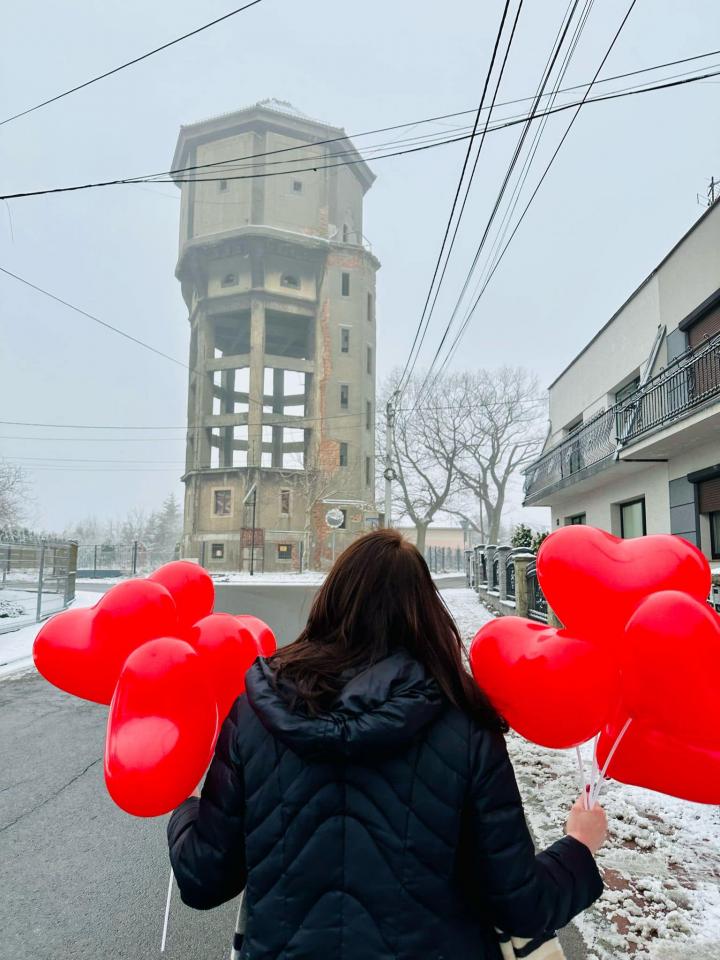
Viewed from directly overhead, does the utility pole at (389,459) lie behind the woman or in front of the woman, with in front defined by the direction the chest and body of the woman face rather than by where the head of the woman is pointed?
in front

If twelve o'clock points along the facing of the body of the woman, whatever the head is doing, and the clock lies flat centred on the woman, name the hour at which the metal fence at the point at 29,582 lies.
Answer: The metal fence is roughly at 11 o'clock from the woman.

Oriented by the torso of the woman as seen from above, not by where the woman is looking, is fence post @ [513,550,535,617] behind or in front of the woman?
in front

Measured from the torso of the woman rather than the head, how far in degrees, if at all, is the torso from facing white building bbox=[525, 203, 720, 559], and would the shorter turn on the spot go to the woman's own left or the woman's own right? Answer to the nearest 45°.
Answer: approximately 45° to the woman's own right

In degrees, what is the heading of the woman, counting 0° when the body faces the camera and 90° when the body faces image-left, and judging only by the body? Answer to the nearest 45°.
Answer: approximately 180°

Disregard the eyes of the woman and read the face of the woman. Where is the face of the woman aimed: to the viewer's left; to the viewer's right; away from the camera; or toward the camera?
away from the camera

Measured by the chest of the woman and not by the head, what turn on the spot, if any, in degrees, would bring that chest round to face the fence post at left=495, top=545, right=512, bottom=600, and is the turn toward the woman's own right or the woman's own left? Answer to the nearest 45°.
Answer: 0° — they already face it
